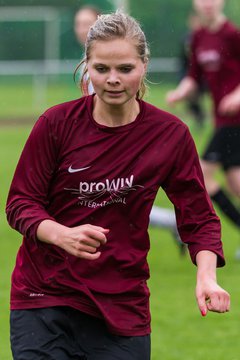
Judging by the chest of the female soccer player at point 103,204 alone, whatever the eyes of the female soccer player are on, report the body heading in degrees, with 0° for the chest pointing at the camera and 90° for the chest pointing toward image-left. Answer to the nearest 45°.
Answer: approximately 0°

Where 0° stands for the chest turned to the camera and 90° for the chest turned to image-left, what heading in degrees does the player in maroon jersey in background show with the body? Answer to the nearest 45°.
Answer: approximately 45°

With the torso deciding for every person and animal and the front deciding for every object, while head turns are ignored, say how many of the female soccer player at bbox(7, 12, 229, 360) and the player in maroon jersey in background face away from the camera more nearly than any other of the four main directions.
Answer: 0

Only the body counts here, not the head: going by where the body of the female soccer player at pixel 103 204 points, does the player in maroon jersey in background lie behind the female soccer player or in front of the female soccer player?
behind

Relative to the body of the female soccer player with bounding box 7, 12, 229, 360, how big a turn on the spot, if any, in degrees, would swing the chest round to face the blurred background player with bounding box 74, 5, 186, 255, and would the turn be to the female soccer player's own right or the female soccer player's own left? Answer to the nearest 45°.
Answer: approximately 180°

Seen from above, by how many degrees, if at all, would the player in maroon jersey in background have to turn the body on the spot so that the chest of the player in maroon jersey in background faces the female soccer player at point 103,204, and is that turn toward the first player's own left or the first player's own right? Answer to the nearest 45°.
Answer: approximately 45° to the first player's own left
